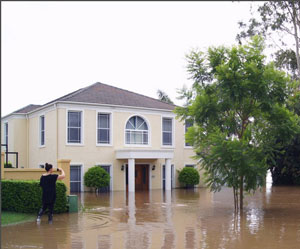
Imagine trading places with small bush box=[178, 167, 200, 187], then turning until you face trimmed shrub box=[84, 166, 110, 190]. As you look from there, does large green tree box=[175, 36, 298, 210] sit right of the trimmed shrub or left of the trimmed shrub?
left

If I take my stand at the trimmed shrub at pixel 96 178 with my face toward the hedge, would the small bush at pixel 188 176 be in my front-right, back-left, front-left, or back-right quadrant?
back-left

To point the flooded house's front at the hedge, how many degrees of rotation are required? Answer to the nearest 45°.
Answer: approximately 45° to its right

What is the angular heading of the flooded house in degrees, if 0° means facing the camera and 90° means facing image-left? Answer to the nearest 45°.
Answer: approximately 315°

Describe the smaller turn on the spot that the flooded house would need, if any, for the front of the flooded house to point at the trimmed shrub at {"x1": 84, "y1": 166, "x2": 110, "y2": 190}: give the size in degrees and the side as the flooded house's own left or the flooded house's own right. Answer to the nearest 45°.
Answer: approximately 45° to the flooded house's own right
